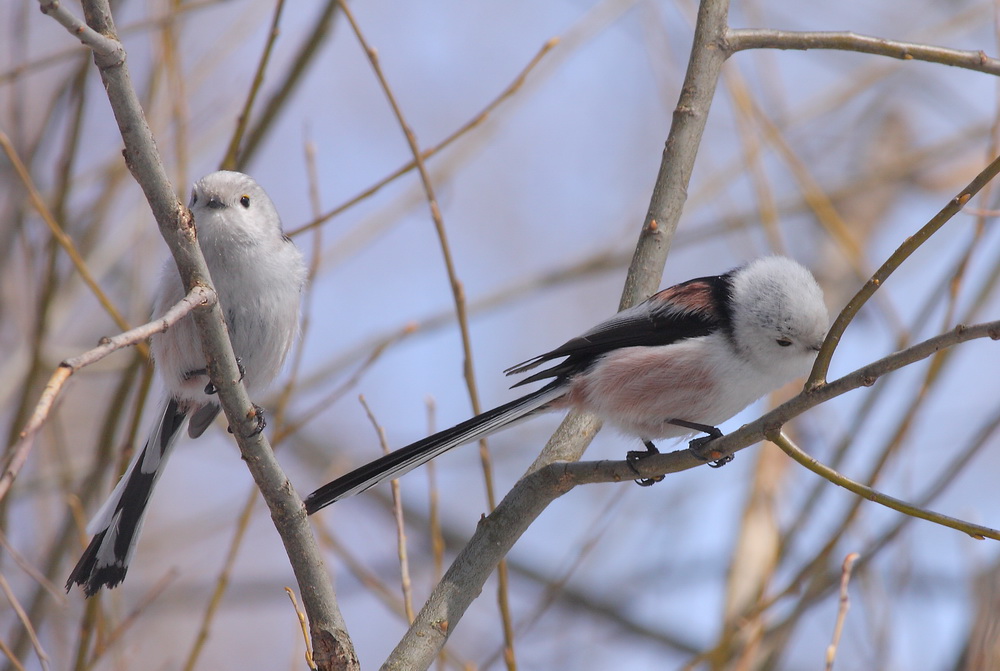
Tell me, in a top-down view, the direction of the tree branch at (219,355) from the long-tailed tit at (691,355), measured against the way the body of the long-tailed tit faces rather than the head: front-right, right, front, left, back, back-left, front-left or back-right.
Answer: back-right

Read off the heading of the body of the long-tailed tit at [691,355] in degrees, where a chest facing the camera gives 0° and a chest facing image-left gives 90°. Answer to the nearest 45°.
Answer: approximately 270°

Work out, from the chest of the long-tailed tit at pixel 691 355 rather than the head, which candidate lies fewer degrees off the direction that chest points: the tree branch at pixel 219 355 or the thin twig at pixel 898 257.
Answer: the thin twig

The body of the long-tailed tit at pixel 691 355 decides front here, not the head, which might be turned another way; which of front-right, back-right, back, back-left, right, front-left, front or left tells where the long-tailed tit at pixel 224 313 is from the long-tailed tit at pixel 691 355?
back
